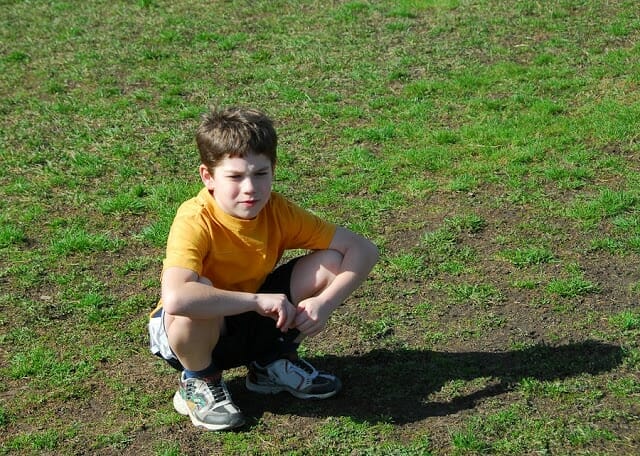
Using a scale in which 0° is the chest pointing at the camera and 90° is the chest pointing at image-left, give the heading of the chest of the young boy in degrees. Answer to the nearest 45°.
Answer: approximately 315°
